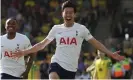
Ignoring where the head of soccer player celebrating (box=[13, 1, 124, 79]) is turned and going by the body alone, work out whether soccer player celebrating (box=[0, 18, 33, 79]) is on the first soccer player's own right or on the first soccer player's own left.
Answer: on the first soccer player's own right

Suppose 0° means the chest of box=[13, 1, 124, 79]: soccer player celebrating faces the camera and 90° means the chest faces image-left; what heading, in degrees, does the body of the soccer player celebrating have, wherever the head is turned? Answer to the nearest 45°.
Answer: approximately 0°
